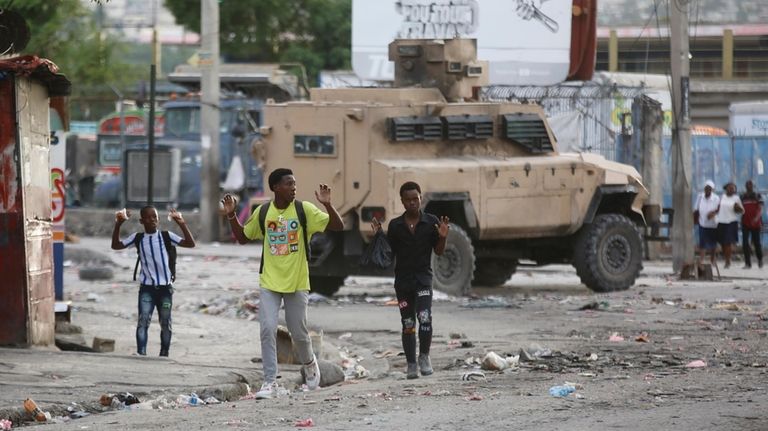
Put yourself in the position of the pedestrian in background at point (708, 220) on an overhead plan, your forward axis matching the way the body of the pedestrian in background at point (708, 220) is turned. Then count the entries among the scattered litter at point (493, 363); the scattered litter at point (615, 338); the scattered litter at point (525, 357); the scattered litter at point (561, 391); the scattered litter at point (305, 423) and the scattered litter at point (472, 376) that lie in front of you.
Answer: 6

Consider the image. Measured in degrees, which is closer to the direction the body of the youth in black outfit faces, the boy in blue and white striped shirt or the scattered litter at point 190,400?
the scattered litter

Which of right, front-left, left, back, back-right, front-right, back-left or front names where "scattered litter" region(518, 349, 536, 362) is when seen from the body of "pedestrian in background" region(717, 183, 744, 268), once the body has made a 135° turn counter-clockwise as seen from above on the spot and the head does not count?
back-right

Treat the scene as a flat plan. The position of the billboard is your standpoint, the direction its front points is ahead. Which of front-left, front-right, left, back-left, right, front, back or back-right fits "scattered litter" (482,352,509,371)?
front

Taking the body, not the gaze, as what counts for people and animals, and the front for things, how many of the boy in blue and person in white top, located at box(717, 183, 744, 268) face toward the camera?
2

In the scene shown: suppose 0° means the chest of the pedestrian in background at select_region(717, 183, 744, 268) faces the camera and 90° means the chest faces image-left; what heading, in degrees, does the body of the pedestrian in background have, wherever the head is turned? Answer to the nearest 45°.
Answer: approximately 0°

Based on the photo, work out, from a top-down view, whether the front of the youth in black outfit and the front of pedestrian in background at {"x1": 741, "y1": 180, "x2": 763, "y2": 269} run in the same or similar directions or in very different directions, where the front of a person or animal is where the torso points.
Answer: same or similar directions

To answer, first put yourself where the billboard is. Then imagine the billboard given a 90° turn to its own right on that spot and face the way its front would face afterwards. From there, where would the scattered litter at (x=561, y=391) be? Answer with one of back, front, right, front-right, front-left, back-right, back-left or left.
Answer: left

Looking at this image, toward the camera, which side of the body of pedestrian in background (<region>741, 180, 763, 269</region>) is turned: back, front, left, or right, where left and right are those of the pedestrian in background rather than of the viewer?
front

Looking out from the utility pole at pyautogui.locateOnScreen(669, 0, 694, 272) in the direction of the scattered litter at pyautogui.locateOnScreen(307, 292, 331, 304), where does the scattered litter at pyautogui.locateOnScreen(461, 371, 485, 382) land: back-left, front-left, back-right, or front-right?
front-left

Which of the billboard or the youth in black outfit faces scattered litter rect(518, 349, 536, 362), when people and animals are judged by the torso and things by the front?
the billboard

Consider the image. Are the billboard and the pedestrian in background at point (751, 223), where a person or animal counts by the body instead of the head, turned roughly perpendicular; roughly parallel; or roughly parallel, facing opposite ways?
roughly parallel

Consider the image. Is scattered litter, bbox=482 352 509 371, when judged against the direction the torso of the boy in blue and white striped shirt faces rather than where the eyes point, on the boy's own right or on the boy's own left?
on the boy's own left

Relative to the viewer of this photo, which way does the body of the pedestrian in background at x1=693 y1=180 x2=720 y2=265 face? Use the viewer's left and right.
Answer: facing the viewer

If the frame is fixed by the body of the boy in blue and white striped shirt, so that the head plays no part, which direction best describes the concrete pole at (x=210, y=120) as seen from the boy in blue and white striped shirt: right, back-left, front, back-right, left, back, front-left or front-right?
back

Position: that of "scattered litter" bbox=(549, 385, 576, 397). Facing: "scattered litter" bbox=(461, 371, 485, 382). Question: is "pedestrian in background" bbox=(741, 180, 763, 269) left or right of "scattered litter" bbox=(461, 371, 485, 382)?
right
